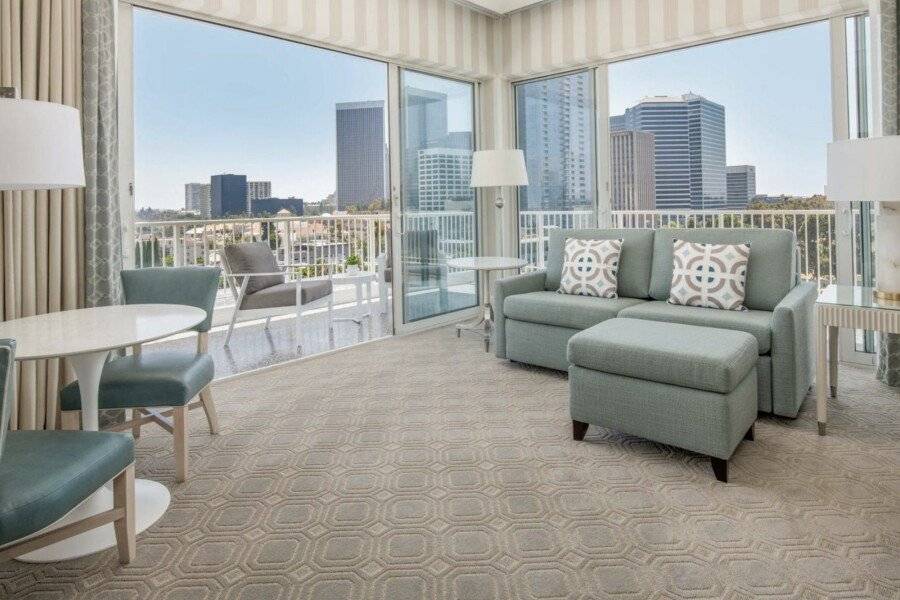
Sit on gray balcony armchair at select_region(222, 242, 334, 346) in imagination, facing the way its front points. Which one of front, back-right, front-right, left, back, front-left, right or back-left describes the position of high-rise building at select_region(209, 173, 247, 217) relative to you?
back-left

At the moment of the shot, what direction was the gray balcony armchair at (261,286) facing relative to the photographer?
facing the viewer and to the right of the viewer

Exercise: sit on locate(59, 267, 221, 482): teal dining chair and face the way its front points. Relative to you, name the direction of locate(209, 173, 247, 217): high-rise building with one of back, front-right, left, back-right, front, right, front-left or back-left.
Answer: back-right

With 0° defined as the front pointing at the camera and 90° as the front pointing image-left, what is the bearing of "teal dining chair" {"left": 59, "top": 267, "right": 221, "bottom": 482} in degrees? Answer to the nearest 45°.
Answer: approximately 45°

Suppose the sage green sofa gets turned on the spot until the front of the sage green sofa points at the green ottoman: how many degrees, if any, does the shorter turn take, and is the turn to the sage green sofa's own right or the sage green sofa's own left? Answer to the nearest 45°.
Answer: approximately 45° to the sage green sofa's own left

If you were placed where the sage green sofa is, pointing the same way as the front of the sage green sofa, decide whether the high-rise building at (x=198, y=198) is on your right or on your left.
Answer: on your right
